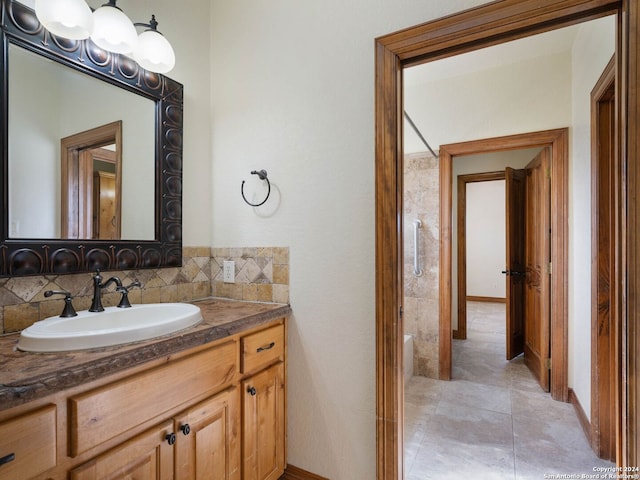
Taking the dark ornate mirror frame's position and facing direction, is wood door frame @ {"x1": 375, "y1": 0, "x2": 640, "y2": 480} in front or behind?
in front

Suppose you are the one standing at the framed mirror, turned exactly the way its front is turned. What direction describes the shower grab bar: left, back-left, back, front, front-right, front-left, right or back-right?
front-left

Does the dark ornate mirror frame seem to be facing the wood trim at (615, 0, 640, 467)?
yes

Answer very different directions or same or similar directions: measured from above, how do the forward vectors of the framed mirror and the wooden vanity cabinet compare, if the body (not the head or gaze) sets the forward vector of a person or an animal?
same or similar directions

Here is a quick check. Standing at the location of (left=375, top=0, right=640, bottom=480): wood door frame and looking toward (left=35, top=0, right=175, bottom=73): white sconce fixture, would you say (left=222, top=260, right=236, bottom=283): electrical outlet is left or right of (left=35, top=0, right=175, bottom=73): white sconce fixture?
right

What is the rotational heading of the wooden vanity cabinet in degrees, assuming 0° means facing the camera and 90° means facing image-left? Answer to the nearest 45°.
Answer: approximately 315°

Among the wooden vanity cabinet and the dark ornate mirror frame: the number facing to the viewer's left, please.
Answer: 0

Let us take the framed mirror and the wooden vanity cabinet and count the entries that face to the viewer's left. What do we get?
0

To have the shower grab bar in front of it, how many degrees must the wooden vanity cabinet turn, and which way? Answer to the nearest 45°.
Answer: approximately 90° to its left

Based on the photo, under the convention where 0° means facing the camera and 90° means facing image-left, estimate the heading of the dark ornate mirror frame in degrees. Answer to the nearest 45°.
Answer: approximately 315°

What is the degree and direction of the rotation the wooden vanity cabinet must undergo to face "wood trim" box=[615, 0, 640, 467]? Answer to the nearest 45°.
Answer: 0° — it already faces it
